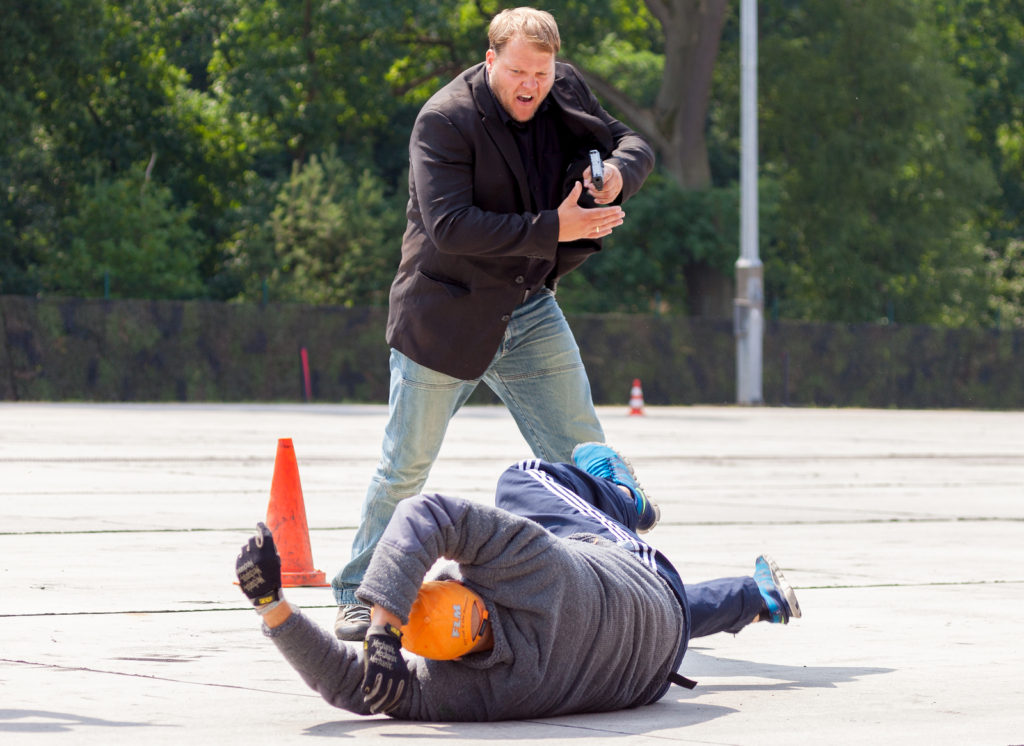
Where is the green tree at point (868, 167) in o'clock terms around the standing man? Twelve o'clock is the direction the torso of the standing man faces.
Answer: The green tree is roughly at 8 o'clock from the standing man.

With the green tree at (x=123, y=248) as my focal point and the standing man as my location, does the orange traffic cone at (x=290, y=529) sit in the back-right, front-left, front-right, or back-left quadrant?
front-left

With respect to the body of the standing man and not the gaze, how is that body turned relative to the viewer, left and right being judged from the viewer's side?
facing the viewer and to the right of the viewer

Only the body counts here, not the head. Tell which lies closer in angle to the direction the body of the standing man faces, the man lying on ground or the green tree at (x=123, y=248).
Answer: the man lying on ground

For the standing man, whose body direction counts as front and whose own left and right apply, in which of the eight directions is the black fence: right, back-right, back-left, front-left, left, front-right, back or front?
back-left

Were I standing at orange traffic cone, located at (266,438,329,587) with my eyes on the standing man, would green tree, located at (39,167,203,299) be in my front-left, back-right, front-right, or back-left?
back-left

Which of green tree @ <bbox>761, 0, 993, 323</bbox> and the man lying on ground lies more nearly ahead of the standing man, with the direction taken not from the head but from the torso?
the man lying on ground

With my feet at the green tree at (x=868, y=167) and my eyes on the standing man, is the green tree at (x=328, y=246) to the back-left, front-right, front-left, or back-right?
front-right

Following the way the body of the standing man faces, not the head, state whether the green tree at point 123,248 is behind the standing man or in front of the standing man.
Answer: behind

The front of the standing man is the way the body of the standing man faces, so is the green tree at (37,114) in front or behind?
behind

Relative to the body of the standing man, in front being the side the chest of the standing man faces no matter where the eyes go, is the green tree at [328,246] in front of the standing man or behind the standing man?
behind
